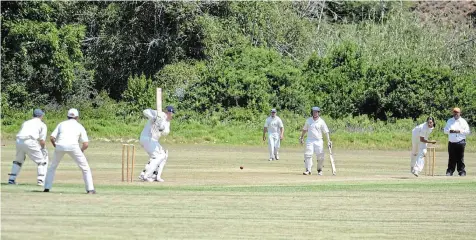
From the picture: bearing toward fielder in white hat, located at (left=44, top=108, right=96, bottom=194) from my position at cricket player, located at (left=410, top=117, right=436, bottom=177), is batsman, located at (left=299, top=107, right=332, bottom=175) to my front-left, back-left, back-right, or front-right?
front-right

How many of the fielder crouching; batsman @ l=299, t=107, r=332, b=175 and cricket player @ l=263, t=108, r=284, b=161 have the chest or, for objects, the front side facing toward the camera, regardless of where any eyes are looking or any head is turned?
2

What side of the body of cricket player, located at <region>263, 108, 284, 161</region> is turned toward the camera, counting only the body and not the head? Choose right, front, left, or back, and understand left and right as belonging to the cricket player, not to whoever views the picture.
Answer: front

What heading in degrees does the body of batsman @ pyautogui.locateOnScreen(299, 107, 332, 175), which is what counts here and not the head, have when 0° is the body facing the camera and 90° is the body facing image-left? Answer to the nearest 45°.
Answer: approximately 0°

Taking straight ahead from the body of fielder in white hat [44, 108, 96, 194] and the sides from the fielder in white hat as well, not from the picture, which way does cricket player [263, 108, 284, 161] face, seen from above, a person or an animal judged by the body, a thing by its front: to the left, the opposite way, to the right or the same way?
the opposite way

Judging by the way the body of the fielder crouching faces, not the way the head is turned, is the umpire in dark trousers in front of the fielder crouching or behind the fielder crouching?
in front

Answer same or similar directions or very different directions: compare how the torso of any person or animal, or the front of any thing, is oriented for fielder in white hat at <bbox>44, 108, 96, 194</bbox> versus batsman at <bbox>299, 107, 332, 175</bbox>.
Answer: very different directions

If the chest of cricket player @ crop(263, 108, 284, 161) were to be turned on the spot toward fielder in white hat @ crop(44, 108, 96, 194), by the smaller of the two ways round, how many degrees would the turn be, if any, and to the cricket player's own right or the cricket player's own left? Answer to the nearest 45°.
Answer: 0° — they already face them

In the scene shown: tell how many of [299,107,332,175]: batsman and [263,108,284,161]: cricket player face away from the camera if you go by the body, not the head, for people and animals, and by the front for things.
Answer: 0

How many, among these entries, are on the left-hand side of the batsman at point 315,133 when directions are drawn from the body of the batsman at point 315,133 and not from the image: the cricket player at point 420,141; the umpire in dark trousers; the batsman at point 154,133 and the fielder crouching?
2

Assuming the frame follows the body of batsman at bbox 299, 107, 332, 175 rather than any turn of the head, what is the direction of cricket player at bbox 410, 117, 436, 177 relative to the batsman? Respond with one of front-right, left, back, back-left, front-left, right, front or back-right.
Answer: left

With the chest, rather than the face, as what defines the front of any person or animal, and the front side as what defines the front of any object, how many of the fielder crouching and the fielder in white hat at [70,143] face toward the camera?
0
